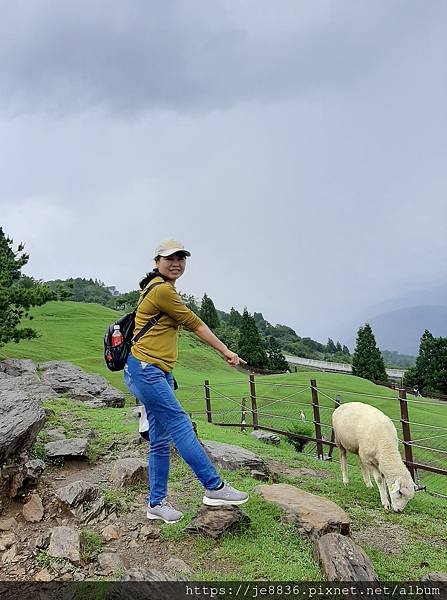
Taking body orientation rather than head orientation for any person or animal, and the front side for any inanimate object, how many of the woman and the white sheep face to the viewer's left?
0

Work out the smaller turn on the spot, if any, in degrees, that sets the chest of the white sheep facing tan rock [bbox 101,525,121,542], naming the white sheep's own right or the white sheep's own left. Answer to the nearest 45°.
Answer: approximately 90° to the white sheep's own right

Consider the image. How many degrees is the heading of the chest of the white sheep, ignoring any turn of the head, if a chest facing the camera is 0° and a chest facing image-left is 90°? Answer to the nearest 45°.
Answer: approximately 315°

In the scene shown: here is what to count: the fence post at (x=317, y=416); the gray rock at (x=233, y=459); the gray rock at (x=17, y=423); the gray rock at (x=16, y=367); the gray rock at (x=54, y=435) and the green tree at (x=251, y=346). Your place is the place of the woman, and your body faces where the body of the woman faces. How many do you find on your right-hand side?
0

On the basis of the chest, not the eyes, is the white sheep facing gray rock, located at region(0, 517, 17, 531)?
no

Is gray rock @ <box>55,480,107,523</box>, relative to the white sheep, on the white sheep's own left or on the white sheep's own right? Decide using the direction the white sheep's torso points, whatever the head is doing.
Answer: on the white sheep's own right

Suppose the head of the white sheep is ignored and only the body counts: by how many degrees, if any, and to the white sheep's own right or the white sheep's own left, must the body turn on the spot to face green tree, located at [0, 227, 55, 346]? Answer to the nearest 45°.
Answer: approximately 180°

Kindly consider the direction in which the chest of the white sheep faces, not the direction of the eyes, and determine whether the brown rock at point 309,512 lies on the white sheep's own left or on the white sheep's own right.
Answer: on the white sheep's own right

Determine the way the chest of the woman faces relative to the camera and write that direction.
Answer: to the viewer's right

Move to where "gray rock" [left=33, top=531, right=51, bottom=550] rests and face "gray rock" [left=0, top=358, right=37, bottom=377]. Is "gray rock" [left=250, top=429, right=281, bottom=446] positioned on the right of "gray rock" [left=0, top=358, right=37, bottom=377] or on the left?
right

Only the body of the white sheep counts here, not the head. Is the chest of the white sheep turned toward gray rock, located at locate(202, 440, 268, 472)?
no

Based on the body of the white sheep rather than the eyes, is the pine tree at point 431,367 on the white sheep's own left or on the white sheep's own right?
on the white sheep's own left

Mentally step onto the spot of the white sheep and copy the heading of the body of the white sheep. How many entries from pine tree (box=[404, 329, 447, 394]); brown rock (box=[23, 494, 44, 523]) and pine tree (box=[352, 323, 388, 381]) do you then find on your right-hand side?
1

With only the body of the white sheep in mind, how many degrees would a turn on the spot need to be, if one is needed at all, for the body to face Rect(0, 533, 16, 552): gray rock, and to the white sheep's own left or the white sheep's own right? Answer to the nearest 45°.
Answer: approximately 90° to the white sheep's own right
